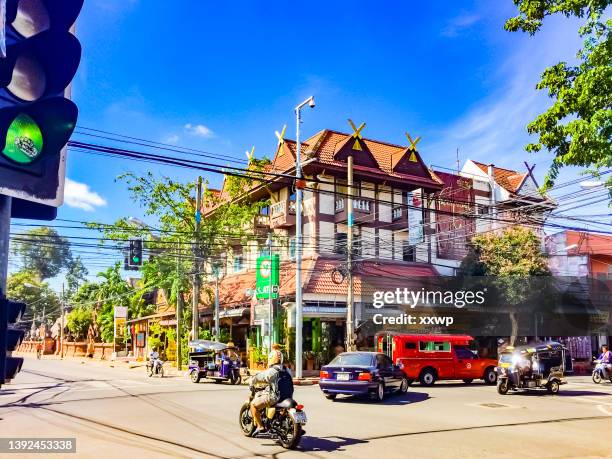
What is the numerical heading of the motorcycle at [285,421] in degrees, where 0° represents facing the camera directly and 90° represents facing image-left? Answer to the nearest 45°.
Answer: approximately 135°

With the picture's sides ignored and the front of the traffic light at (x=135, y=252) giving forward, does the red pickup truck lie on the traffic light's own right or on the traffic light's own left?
on the traffic light's own left

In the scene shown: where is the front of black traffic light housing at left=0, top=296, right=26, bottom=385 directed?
to the viewer's right

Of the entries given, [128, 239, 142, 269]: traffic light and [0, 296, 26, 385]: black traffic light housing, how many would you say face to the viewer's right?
1

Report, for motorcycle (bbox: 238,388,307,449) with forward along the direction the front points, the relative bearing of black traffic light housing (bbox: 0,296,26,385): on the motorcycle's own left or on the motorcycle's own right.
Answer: on the motorcycle's own left

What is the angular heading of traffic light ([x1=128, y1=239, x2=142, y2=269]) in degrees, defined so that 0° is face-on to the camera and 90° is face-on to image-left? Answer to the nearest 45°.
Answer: approximately 0°

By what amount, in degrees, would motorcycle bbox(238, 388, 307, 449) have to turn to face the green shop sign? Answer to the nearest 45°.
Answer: approximately 45° to its right

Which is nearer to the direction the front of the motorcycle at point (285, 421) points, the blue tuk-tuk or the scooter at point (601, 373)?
the blue tuk-tuk
